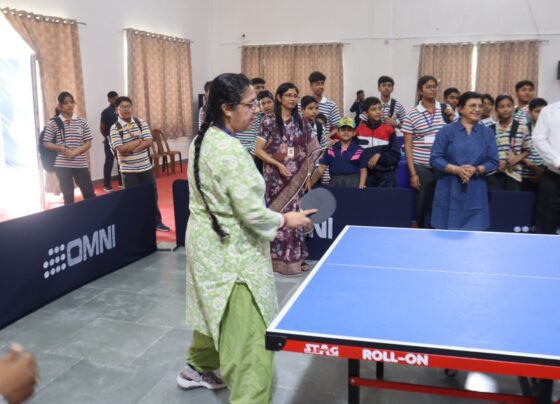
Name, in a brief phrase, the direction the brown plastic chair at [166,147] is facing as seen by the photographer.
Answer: facing to the right of the viewer

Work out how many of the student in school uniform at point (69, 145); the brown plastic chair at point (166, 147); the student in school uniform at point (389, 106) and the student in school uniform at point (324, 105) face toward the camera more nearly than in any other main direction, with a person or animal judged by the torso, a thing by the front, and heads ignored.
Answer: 3

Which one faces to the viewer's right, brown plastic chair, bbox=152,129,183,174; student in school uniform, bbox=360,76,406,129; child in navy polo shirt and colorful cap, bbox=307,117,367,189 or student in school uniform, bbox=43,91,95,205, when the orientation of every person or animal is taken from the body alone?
the brown plastic chair

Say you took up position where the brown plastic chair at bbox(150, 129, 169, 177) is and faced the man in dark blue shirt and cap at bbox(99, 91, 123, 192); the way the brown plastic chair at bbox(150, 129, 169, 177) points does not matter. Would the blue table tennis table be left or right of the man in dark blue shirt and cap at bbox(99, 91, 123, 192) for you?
left

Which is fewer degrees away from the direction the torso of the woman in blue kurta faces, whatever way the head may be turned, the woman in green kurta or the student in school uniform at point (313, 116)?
the woman in green kurta

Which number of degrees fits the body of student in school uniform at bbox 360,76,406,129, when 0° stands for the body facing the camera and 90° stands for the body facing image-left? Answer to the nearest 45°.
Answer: approximately 0°

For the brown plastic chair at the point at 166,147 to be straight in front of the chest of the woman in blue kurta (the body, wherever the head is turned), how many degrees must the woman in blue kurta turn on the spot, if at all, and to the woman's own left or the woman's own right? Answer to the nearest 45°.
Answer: approximately 135° to the woman's own right

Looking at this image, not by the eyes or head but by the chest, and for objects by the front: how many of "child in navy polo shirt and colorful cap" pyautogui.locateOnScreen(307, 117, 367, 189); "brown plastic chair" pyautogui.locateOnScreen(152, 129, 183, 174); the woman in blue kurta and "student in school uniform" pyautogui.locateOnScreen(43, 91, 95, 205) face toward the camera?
3

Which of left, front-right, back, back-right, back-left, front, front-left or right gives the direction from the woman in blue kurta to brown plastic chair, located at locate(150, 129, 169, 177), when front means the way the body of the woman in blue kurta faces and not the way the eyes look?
back-right
